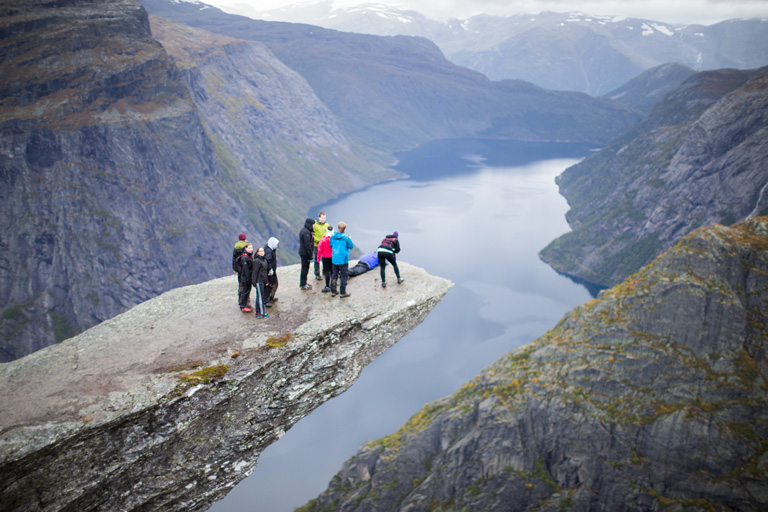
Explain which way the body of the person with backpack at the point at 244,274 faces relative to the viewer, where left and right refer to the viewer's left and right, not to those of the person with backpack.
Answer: facing to the right of the viewer

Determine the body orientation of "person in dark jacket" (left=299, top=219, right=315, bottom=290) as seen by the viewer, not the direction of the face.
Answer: to the viewer's right

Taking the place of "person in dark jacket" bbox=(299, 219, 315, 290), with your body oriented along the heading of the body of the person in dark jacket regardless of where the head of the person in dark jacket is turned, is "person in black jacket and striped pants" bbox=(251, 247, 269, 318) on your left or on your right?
on your right

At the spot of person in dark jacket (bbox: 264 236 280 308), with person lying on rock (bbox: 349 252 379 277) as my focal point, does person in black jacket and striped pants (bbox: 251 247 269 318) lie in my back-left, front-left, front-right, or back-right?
back-right

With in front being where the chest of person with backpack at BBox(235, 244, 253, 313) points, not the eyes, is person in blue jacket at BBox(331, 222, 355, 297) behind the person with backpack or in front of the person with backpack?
in front

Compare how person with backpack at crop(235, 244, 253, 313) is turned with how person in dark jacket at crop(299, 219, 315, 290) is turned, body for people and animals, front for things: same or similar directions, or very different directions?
same or similar directions

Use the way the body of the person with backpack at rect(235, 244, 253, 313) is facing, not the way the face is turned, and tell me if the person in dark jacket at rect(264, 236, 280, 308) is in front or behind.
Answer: in front

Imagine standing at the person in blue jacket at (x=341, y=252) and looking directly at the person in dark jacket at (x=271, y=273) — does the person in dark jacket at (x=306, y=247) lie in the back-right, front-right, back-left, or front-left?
front-right
